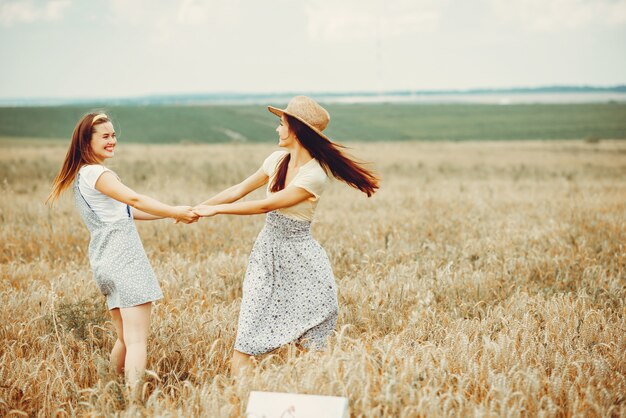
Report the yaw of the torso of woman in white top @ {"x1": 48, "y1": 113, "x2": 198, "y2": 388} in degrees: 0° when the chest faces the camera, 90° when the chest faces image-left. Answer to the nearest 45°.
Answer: approximately 270°

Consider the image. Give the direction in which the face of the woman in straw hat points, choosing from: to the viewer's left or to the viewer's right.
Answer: to the viewer's left

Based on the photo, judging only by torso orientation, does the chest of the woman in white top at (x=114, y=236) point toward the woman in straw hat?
yes

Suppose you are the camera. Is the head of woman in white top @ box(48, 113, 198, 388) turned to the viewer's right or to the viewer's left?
to the viewer's right
